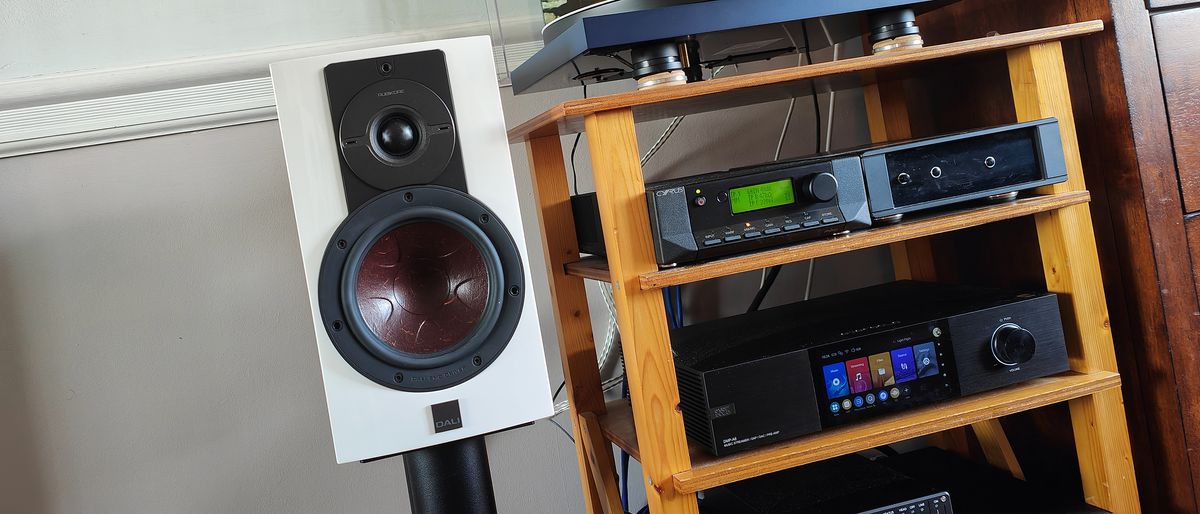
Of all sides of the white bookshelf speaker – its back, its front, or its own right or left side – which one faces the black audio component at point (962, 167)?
left

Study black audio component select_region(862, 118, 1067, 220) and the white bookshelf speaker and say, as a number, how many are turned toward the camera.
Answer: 2

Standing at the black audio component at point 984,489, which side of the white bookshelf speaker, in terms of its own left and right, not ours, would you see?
left

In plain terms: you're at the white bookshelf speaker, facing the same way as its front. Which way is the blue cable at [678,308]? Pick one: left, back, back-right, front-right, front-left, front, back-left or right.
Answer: back-left

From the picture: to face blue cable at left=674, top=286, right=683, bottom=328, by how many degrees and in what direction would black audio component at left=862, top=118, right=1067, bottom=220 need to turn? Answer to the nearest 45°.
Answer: approximately 135° to its right

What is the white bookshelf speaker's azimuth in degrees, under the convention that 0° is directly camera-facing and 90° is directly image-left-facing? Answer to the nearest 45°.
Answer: approximately 0°

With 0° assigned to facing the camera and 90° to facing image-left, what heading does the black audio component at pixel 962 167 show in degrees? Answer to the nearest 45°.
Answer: approximately 0°
